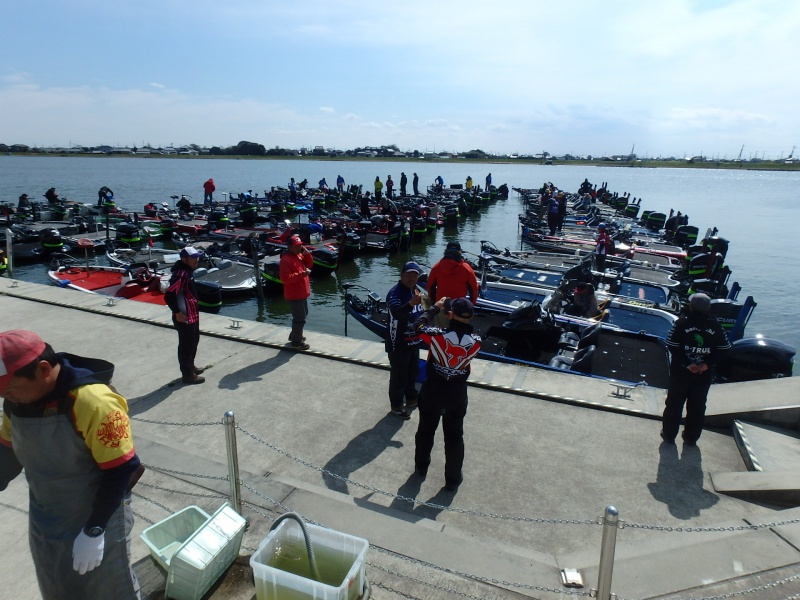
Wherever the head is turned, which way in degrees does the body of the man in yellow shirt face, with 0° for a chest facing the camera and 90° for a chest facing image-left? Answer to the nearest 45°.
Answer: approximately 45°

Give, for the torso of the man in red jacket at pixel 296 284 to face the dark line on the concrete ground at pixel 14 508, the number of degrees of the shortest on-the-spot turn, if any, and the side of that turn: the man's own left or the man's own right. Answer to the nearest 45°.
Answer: approximately 90° to the man's own right

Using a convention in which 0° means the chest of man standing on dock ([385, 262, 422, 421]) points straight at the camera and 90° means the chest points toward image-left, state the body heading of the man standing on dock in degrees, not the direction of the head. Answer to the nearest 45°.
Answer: approximately 315°

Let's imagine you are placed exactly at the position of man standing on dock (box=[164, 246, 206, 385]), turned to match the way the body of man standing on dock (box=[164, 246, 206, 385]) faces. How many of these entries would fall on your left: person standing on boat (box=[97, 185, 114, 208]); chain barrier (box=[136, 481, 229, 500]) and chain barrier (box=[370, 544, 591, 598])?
1

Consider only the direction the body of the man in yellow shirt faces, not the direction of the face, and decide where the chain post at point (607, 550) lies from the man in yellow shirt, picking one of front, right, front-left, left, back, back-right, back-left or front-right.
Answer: left

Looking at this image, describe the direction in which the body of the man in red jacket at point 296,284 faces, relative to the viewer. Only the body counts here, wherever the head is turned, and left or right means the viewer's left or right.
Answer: facing the viewer and to the right of the viewer
